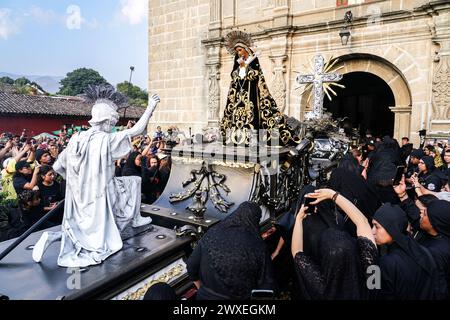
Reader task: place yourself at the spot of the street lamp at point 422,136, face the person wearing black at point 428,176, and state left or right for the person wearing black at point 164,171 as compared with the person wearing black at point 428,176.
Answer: right

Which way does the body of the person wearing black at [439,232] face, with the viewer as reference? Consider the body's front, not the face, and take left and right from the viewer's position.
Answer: facing to the left of the viewer

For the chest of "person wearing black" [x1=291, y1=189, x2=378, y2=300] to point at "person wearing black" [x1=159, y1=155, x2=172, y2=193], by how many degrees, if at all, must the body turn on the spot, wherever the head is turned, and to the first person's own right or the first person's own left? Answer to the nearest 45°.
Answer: approximately 45° to the first person's own left

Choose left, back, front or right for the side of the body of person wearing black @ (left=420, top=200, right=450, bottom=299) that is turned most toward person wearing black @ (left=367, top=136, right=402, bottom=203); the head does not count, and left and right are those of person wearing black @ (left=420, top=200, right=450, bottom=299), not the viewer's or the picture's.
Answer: right

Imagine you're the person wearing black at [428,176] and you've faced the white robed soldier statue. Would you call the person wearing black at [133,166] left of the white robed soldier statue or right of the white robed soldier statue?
right

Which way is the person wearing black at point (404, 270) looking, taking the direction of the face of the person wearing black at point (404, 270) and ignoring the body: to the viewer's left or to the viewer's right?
to the viewer's left

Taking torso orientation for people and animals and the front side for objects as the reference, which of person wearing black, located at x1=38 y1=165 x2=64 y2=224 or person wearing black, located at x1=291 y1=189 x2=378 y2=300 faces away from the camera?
person wearing black, located at x1=291 y1=189 x2=378 y2=300

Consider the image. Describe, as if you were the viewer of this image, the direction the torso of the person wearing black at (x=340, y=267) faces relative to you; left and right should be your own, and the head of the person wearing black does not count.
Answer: facing away from the viewer

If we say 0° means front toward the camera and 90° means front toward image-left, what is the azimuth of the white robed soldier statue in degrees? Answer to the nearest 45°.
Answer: approximately 225°

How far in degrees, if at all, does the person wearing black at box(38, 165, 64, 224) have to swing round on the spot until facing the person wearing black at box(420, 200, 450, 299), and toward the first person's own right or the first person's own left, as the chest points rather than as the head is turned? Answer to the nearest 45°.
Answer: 0° — they already face them
